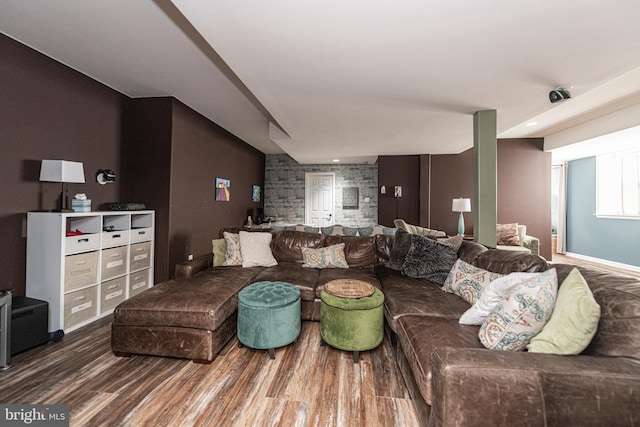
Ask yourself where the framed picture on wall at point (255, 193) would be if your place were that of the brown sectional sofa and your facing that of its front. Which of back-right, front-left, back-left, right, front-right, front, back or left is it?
back-right

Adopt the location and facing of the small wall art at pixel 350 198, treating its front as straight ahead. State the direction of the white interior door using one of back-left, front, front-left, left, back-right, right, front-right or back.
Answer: right

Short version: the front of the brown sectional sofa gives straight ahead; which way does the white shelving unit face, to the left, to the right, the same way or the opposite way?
to the left

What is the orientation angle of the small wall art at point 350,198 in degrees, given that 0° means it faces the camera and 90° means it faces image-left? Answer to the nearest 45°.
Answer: approximately 0°

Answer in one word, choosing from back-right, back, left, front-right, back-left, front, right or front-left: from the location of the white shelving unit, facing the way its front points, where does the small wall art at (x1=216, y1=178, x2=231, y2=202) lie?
left

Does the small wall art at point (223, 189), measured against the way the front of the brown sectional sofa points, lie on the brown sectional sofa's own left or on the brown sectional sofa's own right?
on the brown sectional sofa's own right

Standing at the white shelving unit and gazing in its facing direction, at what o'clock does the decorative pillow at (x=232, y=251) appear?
The decorative pillow is roughly at 11 o'clock from the white shelving unit.

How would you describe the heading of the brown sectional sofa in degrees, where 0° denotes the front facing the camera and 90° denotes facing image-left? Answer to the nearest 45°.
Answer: approximately 0°

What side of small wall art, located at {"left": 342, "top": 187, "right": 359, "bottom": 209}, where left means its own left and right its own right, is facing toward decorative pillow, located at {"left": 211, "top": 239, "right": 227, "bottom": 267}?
front

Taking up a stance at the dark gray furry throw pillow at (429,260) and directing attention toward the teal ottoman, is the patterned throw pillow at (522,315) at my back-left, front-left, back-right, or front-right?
front-left

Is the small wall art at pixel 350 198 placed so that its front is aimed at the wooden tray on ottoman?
yes

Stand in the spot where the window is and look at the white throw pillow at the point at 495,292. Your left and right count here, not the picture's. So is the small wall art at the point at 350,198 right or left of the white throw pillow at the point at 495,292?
right

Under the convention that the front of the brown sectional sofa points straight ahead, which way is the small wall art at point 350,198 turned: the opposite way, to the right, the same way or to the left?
the same way

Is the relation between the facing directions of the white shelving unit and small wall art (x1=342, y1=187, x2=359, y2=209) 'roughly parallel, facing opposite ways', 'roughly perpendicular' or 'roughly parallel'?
roughly perpendicular

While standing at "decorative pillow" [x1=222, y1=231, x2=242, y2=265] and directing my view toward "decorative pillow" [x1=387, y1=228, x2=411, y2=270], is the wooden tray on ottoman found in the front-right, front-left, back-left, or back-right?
front-right

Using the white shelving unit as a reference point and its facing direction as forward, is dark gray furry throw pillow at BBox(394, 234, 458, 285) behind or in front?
in front

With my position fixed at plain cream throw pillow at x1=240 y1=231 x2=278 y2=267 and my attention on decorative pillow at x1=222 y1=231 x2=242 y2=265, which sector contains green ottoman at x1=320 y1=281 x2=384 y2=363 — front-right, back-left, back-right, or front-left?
back-left

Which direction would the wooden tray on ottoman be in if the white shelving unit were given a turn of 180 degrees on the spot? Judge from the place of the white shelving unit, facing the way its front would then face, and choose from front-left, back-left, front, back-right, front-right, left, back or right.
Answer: back

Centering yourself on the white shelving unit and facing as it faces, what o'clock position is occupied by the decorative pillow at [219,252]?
The decorative pillow is roughly at 11 o'clock from the white shelving unit.

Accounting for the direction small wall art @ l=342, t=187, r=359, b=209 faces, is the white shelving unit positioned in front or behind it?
in front

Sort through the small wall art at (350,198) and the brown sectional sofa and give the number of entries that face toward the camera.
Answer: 2
